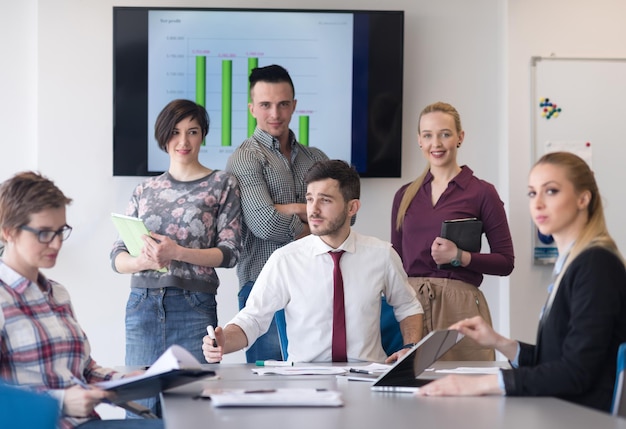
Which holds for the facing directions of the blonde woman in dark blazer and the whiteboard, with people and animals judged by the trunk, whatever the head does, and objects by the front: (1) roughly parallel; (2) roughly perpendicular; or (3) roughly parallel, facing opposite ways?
roughly perpendicular

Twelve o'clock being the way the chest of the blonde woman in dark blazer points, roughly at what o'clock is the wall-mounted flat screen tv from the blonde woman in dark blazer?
The wall-mounted flat screen tv is roughly at 2 o'clock from the blonde woman in dark blazer.

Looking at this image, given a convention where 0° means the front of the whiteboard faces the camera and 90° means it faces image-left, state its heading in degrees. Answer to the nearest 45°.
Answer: approximately 0°

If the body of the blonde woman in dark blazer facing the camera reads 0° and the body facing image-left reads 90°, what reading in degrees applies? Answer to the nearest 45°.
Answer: approximately 90°

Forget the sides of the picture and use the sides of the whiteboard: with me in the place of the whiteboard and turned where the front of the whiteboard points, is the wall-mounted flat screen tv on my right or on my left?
on my right

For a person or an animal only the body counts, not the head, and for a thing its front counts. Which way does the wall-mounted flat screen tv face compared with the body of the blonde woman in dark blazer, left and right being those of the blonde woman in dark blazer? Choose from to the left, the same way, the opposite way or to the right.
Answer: to the left

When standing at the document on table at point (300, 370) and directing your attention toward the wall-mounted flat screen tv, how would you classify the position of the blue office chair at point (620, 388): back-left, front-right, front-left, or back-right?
back-right

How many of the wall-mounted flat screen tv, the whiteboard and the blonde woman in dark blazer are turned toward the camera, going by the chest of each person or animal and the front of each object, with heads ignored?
2

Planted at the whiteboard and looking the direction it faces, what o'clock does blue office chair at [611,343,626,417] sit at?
The blue office chair is roughly at 12 o'clock from the whiteboard.

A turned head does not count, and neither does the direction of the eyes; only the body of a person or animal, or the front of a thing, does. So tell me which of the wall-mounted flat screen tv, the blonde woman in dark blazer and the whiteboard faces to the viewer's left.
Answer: the blonde woman in dark blazer

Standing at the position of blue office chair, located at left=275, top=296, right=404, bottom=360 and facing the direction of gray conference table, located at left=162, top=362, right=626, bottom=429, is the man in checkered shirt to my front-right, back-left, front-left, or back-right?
back-right
